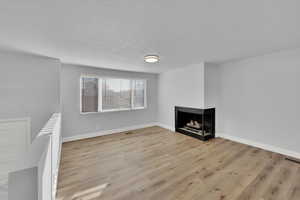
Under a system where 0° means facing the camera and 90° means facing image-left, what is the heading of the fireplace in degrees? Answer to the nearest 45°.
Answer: approximately 45°
